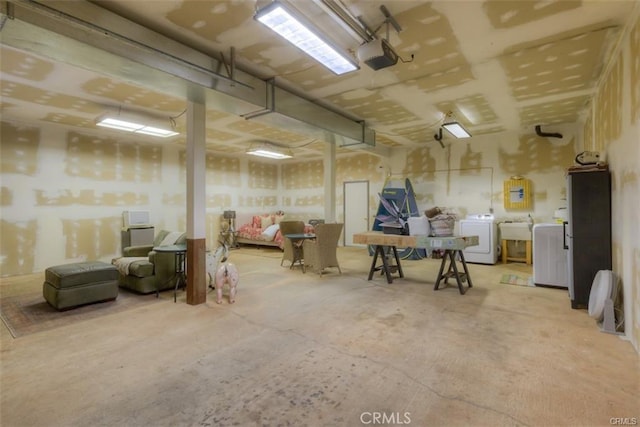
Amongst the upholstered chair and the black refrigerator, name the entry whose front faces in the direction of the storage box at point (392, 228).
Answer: the black refrigerator

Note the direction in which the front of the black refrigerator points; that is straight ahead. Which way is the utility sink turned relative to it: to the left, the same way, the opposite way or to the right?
to the left

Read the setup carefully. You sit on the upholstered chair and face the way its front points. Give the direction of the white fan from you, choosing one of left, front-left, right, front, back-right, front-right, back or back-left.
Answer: left

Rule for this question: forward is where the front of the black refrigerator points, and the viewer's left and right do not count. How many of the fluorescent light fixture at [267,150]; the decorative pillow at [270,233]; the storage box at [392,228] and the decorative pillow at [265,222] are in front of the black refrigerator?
4

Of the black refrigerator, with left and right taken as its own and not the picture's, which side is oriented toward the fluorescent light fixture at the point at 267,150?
front

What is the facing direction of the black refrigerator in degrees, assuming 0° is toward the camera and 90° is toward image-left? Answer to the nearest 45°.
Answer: approximately 90°

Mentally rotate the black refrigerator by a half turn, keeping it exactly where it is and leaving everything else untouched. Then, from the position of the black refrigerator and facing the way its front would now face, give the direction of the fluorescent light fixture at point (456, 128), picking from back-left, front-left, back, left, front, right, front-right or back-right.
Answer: back-left

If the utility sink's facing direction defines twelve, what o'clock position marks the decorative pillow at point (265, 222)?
The decorative pillow is roughly at 3 o'clock from the utility sink.

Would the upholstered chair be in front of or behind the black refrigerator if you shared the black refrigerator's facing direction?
in front

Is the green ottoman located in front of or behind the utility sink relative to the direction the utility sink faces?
in front

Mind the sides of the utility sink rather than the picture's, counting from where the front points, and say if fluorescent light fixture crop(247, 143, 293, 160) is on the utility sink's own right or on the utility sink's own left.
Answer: on the utility sink's own right

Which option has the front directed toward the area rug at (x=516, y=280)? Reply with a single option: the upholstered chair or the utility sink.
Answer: the utility sink

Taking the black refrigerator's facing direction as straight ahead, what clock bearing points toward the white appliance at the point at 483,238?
The white appliance is roughly at 2 o'clock from the black refrigerator.

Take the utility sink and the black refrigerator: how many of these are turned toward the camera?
1

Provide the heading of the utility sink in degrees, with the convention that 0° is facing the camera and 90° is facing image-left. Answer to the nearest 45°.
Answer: approximately 0°

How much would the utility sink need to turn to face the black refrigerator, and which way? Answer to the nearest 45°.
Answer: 0° — it already faces it
